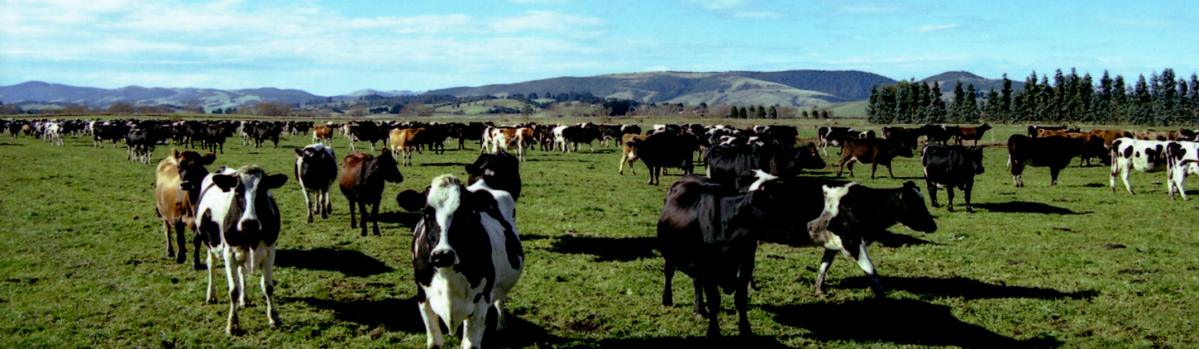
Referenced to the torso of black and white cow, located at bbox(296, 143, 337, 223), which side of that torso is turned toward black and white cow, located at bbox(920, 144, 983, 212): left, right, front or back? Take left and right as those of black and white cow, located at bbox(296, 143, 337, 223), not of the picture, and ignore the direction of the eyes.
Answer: left

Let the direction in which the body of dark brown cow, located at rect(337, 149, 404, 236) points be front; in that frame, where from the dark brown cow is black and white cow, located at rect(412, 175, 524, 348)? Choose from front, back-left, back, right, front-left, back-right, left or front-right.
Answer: front-right

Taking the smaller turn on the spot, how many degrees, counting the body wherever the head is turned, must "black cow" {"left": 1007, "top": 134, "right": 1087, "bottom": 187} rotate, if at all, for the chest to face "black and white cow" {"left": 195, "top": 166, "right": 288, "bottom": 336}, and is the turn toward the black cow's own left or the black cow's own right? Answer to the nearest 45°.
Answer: approximately 90° to the black cow's own right

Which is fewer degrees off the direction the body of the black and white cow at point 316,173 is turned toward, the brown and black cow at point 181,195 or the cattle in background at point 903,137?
the brown and black cow

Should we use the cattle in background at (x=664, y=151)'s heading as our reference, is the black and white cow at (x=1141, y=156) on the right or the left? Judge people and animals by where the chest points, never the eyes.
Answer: on its left
